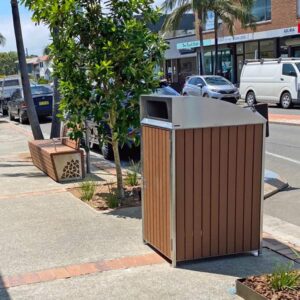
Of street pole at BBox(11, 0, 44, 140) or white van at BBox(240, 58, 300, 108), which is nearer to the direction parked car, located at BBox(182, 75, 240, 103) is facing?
the white van

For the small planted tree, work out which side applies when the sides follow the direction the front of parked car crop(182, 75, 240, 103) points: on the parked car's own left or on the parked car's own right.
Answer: on the parked car's own right

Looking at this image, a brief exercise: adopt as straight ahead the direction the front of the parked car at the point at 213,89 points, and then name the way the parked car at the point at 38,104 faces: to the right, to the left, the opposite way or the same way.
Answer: the opposite way

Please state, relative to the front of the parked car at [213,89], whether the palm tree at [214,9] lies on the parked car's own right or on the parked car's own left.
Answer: on the parked car's own left

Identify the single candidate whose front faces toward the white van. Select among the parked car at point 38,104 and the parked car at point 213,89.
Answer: the parked car at point 213,89
